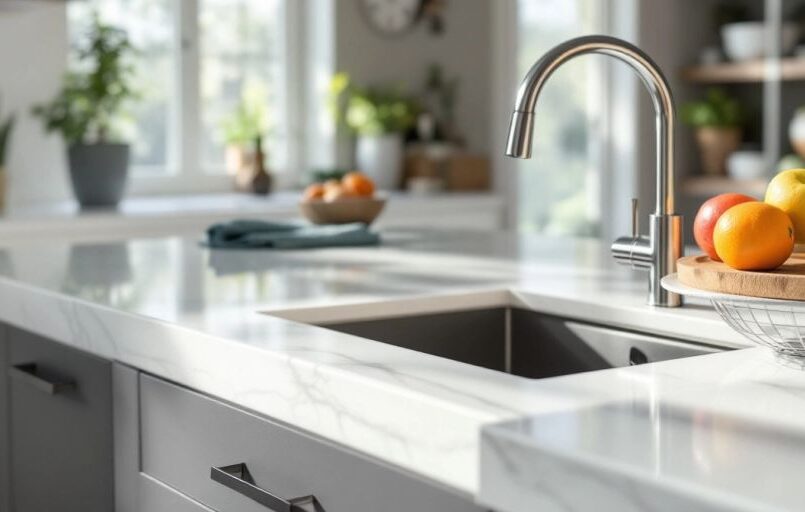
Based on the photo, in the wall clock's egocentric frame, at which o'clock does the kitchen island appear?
The kitchen island is roughly at 12 o'clock from the wall clock.

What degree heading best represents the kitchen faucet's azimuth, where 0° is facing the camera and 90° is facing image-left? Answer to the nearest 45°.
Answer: approximately 90°

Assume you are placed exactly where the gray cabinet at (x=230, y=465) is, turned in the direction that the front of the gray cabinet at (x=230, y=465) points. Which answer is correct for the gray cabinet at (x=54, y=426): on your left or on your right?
on your right

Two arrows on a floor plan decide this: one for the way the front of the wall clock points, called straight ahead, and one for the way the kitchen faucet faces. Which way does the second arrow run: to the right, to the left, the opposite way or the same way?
to the right

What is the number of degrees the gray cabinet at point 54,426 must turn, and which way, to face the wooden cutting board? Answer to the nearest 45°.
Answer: approximately 90° to its left

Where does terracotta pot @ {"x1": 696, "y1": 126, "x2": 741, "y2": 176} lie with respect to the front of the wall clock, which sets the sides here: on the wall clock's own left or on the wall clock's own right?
on the wall clock's own left

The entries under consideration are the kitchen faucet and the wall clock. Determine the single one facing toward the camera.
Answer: the wall clock

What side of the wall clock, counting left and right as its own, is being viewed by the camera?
front

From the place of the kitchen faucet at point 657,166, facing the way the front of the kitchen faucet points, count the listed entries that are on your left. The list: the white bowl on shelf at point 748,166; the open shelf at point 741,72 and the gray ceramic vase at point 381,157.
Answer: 0

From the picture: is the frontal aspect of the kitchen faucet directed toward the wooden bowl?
no

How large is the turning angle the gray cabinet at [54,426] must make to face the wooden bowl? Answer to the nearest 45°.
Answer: approximately 180°

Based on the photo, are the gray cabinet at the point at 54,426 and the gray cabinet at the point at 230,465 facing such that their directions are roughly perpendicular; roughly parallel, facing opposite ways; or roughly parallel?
roughly parallel

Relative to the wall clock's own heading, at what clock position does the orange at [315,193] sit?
The orange is roughly at 12 o'clock from the wall clock.

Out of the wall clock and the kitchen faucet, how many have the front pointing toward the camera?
1

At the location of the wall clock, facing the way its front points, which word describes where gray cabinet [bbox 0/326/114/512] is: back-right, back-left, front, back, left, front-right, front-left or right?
front

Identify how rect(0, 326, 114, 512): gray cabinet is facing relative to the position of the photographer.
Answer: facing the viewer and to the left of the viewer

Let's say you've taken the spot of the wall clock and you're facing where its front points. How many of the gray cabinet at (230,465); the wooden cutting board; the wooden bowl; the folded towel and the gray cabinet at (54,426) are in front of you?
5

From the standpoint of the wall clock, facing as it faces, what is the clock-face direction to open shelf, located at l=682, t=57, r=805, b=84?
The open shelf is roughly at 9 o'clock from the wall clock.

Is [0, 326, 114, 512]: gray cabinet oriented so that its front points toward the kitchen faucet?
no
